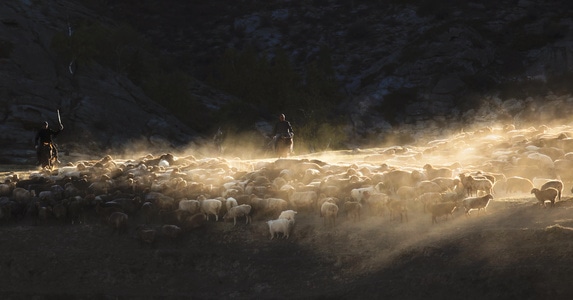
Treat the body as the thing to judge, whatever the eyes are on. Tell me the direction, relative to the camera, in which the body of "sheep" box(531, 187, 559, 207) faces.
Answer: to the viewer's left

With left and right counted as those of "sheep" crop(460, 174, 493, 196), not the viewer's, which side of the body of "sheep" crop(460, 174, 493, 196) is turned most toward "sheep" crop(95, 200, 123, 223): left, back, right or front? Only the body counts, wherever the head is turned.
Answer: front

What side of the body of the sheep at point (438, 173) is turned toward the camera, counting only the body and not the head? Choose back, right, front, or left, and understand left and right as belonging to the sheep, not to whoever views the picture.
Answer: left

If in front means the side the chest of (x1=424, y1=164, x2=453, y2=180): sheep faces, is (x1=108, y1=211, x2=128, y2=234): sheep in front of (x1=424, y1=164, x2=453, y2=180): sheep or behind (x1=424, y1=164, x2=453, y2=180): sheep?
in front

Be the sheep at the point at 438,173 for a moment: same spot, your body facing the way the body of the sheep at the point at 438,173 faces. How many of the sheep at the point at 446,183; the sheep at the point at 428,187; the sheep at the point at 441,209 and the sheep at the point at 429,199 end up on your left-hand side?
4

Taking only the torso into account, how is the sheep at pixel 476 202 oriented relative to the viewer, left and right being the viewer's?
facing to the right of the viewer

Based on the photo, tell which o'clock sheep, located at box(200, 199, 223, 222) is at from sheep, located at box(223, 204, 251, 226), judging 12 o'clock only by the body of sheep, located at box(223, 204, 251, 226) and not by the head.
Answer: sheep, located at box(200, 199, 223, 222) is roughly at 1 o'clock from sheep, located at box(223, 204, 251, 226).

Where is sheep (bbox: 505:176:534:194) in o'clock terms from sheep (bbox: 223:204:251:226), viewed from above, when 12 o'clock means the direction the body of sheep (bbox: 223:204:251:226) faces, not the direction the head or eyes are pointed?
sheep (bbox: 505:176:534:194) is roughly at 6 o'clock from sheep (bbox: 223:204:251:226).
